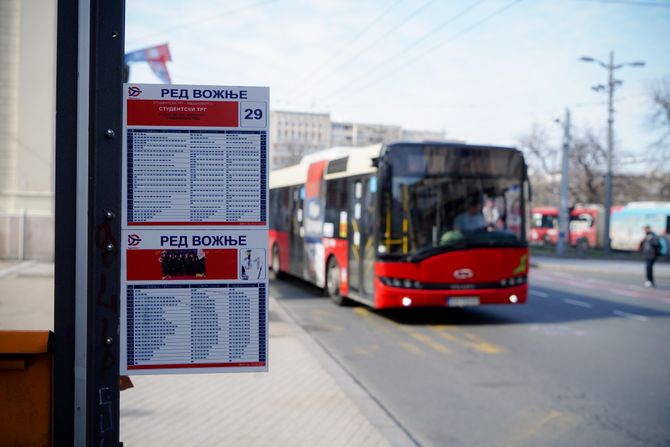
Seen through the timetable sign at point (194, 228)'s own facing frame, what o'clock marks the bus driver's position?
The bus driver is roughly at 7 o'clock from the timetable sign.

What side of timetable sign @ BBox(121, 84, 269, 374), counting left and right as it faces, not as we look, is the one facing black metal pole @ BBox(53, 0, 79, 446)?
right

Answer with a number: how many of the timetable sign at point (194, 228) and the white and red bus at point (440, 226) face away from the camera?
0

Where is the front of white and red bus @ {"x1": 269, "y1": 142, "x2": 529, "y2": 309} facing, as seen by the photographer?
facing the viewer and to the right of the viewer

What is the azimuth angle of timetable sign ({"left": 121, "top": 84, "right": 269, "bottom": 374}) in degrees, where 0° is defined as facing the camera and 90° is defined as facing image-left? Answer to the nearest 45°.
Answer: approximately 0°

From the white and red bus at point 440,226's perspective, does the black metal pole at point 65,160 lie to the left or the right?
on its right
